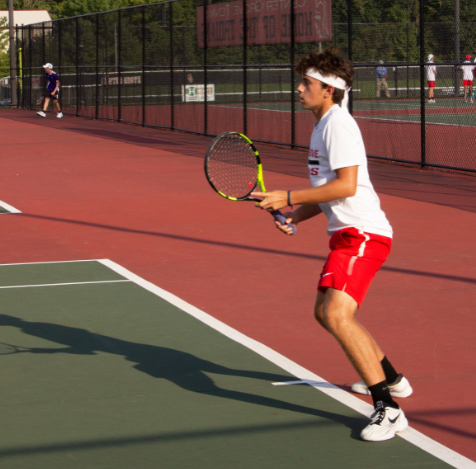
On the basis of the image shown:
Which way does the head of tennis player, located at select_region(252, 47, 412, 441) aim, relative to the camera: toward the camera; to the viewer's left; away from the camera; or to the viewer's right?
to the viewer's left

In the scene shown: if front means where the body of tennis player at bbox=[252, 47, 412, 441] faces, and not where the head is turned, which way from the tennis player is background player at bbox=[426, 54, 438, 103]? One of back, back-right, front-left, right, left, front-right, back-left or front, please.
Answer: right

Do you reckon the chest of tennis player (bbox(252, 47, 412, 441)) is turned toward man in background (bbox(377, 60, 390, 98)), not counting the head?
no

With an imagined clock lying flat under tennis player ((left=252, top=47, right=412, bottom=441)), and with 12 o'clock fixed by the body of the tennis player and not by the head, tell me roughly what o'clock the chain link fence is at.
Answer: The chain link fence is roughly at 3 o'clock from the tennis player.

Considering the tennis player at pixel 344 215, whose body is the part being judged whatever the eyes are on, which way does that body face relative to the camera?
to the viewer's left

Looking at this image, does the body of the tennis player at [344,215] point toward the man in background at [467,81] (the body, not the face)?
no

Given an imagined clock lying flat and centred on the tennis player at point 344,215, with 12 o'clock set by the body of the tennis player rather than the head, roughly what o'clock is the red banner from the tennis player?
The red banner is roughly at 3 o'clock from the tennis player.
